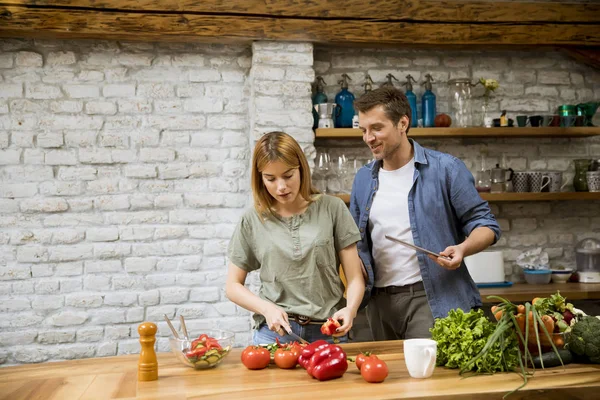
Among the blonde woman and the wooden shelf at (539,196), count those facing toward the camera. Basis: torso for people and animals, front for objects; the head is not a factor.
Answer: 2

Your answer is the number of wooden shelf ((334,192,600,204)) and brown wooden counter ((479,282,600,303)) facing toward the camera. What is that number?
2

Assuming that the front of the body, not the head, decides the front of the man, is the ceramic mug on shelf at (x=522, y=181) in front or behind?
behind

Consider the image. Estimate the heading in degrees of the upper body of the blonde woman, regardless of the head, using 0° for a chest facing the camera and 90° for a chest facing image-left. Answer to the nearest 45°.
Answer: approximately 0°

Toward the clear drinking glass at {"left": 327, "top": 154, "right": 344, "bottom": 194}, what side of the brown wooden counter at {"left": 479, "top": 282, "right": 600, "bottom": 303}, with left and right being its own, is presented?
right

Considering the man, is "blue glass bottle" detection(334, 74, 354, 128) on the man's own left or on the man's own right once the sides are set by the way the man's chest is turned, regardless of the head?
on the man's own right
